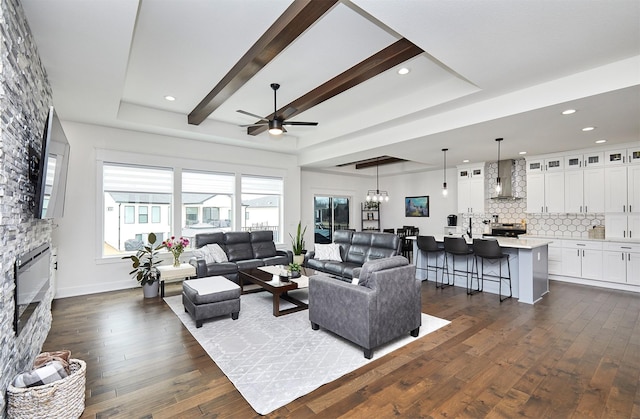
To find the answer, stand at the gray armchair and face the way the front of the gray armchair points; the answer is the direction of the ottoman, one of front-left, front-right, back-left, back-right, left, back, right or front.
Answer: front-left

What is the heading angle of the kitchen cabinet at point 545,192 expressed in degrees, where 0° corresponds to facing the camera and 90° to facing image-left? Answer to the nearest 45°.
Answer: approximately 0°

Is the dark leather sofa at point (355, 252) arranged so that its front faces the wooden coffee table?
yes

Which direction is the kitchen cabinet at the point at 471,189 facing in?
toward the camera

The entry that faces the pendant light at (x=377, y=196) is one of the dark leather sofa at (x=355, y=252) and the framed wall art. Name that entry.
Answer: the framed wall art

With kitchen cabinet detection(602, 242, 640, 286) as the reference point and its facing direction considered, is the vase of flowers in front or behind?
in front

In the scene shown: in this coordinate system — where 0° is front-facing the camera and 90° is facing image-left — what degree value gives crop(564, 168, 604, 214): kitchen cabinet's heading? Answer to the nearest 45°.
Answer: approximately 0°

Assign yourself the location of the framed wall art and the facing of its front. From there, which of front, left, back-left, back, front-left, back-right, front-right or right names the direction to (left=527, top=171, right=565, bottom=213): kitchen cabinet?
left

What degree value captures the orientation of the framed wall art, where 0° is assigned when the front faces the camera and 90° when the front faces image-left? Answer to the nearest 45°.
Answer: approximately 45°

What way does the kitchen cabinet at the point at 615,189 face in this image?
toward the camera

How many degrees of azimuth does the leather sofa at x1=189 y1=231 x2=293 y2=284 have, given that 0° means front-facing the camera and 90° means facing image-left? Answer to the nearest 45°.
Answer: approximately 315°

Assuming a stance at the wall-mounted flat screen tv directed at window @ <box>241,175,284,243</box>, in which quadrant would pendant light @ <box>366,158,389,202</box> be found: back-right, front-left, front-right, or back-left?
front-right

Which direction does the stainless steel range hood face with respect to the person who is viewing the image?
facing the viewer

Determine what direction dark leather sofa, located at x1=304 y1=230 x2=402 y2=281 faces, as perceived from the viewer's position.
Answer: facing the viewer and to the left of the viewer

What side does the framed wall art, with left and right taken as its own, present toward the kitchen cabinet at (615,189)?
left

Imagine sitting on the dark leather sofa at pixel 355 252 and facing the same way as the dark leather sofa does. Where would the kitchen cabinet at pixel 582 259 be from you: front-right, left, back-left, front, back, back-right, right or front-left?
back-left
